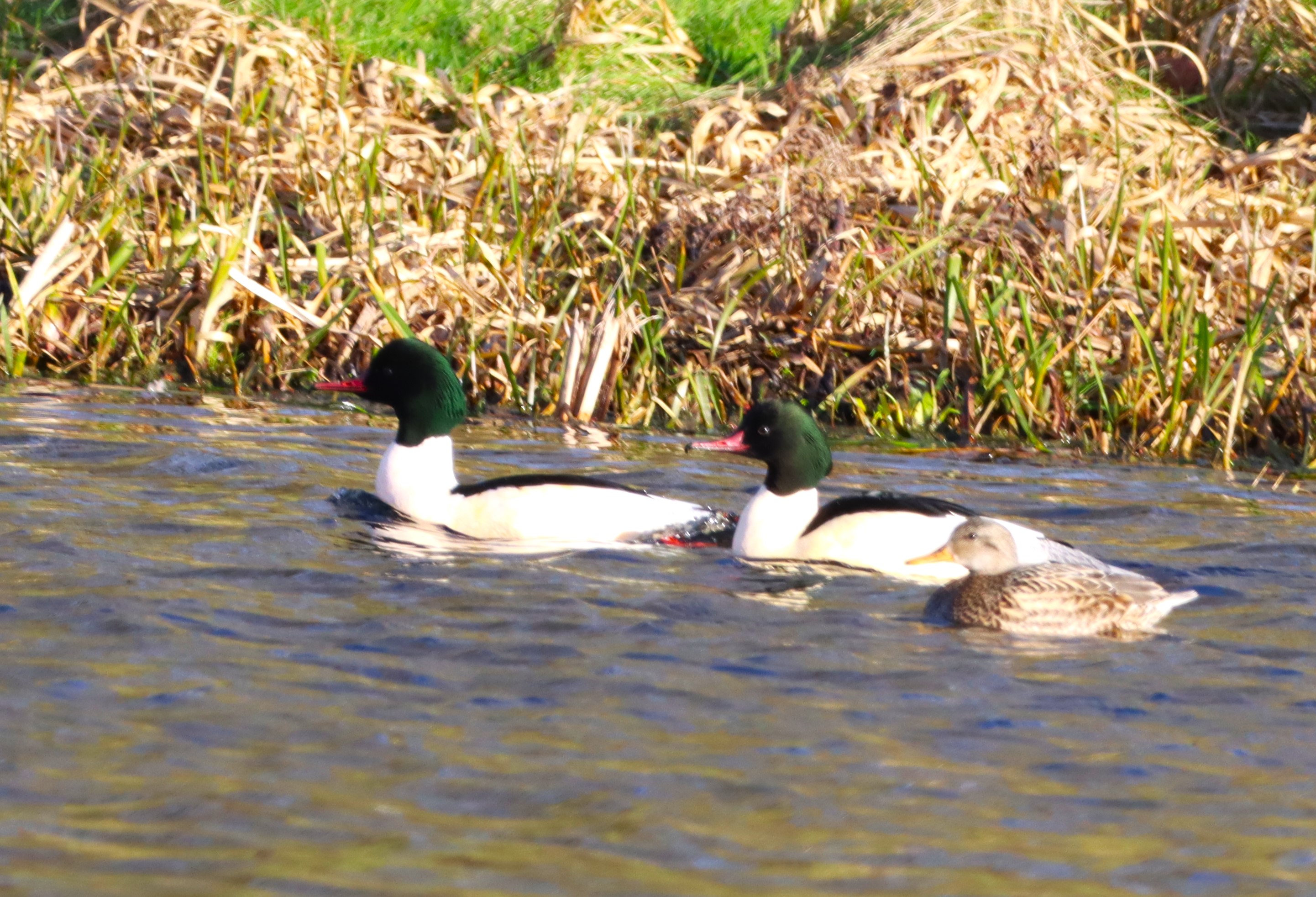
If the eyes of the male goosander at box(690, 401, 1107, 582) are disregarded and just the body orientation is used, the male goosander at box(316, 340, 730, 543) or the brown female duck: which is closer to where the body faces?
the male goosander

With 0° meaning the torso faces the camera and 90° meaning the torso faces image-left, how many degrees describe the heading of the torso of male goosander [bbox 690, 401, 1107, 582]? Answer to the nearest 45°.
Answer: approximately 90°

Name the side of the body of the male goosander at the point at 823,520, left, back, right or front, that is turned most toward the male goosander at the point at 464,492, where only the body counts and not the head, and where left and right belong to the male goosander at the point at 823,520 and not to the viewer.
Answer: front

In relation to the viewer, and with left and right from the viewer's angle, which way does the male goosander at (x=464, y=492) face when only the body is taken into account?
facing to the left of the viewer

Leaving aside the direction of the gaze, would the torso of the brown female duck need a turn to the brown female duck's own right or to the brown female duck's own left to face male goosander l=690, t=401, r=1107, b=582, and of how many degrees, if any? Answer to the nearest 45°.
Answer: approximately 45° to the brown female duck's own right

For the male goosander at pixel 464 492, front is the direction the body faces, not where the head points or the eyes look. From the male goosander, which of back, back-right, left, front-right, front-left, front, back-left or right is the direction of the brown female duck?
back-left

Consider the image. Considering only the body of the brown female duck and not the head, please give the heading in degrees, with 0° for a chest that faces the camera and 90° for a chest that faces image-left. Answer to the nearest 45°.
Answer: approximately 90°
